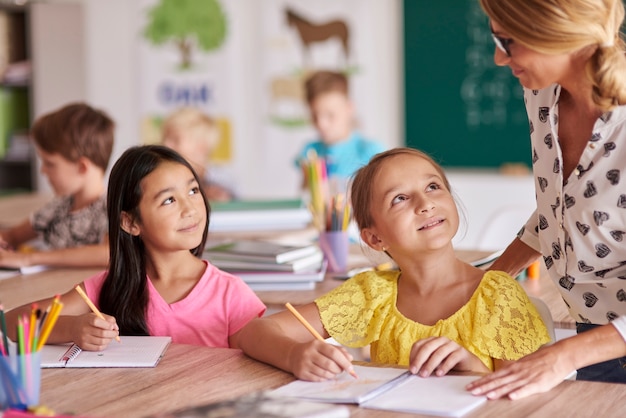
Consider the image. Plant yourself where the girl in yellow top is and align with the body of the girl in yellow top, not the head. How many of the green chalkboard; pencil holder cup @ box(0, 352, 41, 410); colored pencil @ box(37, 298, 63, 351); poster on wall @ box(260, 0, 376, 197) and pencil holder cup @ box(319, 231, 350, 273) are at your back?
3

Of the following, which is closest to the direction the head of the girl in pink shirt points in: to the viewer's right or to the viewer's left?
to the viewer's right

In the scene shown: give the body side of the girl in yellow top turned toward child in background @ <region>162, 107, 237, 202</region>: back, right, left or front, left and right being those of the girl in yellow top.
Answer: back

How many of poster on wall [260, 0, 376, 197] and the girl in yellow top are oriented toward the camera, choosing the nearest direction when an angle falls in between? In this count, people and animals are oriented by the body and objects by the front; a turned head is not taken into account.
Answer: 2

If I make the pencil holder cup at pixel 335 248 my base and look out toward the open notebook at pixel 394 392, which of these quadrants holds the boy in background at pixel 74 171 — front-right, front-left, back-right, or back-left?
back-right

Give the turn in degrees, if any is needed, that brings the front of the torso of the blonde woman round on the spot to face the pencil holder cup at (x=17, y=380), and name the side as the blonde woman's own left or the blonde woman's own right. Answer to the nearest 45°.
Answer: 0° — they already face it

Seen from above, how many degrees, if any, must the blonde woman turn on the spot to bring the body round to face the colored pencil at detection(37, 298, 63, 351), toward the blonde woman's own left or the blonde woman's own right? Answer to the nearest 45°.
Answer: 0° — they already face it

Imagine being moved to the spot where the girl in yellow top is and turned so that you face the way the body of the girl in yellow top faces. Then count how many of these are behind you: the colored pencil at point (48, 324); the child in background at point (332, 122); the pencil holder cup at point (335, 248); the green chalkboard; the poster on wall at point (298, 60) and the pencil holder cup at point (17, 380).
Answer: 4

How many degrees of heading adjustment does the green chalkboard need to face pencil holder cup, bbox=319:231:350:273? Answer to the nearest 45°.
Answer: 0° — it already faces it

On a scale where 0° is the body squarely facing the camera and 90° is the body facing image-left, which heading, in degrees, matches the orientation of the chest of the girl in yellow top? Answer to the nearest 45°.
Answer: approximately 0°

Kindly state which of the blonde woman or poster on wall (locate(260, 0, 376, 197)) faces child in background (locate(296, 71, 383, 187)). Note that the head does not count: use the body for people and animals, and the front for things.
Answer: the poster on wall
